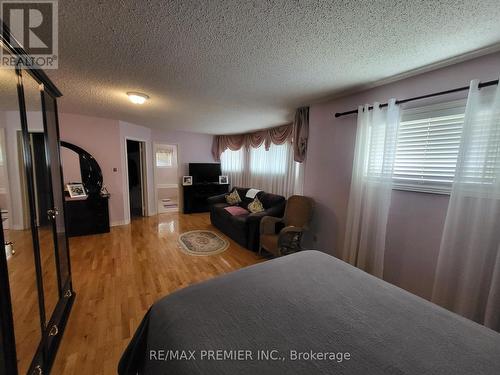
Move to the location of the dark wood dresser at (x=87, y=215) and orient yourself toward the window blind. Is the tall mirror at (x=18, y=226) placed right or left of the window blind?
right

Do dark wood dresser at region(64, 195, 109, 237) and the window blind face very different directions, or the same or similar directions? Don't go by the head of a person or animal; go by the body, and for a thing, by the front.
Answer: very different directions

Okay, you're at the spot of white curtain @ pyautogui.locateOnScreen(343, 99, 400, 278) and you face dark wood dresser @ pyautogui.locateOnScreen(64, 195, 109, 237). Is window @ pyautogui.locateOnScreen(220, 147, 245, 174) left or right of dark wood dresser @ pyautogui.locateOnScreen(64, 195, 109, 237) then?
right

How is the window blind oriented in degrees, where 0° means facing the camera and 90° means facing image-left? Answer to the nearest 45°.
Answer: approximately 45°

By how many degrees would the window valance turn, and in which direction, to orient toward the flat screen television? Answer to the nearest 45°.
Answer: approximately 90° to its right

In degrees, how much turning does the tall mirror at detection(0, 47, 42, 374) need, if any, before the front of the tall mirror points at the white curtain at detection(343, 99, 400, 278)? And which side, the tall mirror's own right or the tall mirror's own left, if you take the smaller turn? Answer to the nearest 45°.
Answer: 0° — it already faces it
